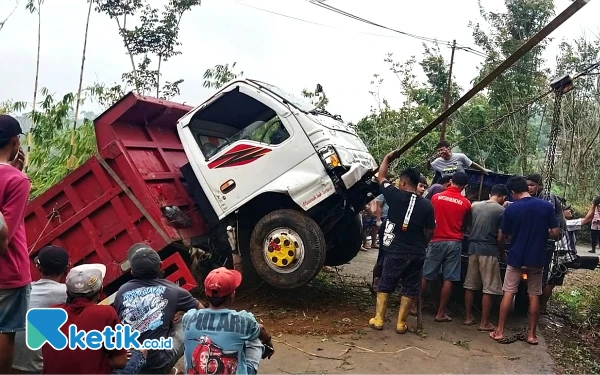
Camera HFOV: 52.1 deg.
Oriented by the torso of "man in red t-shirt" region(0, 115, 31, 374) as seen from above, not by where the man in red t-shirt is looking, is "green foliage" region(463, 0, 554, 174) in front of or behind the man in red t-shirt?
in front

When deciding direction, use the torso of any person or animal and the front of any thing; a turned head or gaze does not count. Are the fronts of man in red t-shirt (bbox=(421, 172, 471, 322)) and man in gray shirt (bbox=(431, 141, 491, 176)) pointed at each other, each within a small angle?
yes

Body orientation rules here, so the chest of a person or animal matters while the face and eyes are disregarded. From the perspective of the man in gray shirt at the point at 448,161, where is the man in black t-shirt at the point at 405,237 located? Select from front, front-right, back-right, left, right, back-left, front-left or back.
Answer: front

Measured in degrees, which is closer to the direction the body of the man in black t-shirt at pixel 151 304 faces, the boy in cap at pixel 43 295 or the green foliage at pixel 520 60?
the green foliage

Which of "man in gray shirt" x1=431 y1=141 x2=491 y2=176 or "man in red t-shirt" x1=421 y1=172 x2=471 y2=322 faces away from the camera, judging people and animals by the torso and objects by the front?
the man in red t-shirt

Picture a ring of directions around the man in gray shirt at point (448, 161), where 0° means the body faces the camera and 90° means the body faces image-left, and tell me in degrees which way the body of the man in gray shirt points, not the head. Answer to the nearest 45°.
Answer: approximately 0°

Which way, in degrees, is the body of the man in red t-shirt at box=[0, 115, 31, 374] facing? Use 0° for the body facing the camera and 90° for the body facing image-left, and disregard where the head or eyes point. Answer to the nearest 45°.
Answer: approximately 225°

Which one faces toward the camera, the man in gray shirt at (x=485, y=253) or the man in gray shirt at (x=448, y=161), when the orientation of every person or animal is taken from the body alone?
the man in gray shirt at (x=448, y=161)

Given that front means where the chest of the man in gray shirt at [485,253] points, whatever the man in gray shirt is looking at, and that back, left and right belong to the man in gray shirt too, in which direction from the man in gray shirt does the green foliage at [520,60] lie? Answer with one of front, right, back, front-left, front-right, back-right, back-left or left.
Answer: front-left

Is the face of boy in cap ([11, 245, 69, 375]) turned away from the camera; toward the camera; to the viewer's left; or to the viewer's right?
away from the camera

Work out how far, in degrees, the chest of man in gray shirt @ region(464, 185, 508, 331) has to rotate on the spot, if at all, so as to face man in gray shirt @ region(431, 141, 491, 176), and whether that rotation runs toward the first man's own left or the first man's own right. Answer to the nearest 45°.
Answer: approximately 45° to the first man's own left

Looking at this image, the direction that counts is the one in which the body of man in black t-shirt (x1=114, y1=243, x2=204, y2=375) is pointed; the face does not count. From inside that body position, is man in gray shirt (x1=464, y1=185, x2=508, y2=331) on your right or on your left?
on your right

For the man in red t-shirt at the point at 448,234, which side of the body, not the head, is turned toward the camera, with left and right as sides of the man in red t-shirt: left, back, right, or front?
back

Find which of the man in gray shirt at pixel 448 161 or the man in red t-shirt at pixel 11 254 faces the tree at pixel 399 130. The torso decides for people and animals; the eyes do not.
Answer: the man in red t-shirt

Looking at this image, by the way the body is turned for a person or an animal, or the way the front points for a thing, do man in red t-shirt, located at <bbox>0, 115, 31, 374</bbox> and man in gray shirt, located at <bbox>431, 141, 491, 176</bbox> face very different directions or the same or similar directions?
very different directions

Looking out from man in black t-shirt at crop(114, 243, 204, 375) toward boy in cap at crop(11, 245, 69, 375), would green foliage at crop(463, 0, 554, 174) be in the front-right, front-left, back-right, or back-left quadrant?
back-right

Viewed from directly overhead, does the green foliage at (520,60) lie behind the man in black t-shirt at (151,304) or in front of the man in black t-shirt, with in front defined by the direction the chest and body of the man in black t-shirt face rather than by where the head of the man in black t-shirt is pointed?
in front
